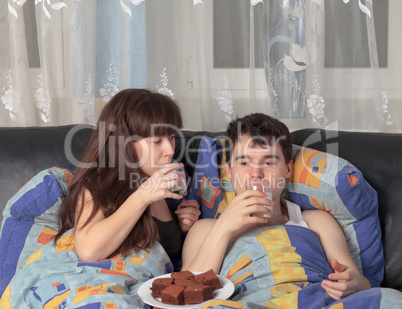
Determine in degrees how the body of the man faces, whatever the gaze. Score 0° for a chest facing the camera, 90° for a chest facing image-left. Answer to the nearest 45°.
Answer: approximately 0°

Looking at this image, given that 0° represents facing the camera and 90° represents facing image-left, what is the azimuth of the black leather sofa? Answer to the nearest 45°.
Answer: approximately 0°

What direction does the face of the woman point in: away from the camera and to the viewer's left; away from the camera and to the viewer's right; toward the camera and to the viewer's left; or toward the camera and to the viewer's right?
toward the camera and to the viewer's right

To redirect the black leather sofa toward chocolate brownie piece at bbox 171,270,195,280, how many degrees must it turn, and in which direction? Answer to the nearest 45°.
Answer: approximately 45° to its right

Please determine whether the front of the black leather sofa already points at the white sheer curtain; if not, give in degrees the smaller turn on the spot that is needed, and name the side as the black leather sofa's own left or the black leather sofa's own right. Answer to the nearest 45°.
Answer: approximately 135° to the black leather sofa's own right

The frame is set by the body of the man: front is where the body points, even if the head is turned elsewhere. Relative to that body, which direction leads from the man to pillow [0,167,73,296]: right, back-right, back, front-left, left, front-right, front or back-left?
right

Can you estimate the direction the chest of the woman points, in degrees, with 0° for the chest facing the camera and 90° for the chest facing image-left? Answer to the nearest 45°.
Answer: approximately 315°
